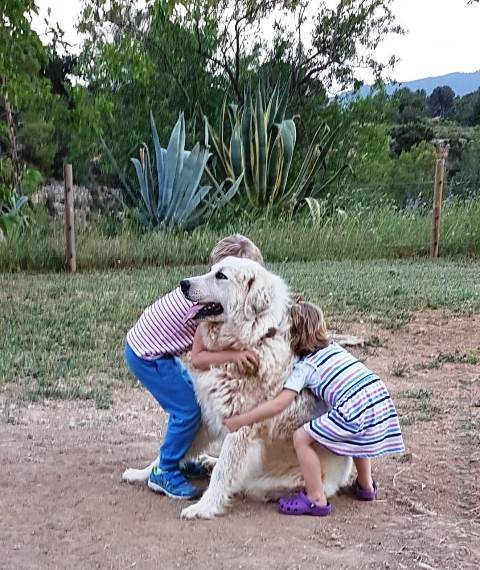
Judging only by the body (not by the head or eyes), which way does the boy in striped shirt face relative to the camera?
to the viewer's right

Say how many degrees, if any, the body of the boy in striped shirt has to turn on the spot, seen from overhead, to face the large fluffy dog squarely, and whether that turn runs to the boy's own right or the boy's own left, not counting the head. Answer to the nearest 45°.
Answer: approximately 45° to the boy's own right

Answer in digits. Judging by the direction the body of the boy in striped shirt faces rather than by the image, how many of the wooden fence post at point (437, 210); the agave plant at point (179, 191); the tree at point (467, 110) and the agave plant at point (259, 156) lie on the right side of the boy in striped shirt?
0

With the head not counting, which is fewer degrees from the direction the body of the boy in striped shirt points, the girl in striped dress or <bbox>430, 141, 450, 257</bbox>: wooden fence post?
the girl in striped dress

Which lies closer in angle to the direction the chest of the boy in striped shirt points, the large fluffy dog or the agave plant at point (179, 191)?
the large fluffy dog

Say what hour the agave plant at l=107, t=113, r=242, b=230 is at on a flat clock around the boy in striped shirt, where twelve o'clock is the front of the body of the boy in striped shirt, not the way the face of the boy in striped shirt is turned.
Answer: The agave plant is roughly at 9 o'clock from the boy in striped shirt.

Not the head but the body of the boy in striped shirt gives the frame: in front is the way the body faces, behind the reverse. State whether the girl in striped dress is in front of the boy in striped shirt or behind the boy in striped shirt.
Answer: in front

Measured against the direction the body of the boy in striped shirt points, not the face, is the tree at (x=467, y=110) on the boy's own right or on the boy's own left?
on the boy's own left

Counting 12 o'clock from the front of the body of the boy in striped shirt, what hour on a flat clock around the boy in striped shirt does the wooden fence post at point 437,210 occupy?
The wooden fence post is roughly at 10 o'clock from the boy in striped shirt.

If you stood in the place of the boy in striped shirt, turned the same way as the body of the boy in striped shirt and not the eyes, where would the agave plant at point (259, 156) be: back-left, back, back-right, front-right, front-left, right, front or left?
left

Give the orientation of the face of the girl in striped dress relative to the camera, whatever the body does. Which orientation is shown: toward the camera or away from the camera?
away from the camera

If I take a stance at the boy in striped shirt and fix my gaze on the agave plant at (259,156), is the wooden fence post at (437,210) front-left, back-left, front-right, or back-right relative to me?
front-right

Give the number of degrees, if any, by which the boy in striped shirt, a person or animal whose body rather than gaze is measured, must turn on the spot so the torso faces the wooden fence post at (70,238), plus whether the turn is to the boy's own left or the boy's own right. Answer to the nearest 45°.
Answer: approximately 90° to the boy's own left
